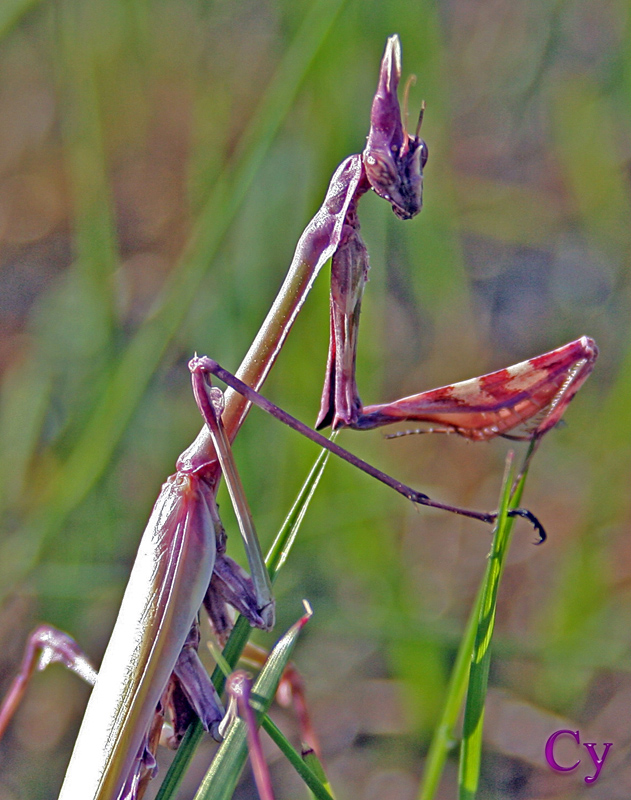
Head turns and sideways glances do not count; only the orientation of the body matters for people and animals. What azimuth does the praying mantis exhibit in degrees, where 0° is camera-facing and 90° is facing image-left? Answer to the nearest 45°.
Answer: approximately 270°
